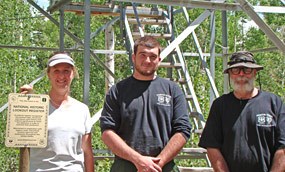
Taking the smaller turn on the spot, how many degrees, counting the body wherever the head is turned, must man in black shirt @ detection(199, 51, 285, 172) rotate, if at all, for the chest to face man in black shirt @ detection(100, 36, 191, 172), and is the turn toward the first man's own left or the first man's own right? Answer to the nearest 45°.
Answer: approximately 90° to the first man's own right

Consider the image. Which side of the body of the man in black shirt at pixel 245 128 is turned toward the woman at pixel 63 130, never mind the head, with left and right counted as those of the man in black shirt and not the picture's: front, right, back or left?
right

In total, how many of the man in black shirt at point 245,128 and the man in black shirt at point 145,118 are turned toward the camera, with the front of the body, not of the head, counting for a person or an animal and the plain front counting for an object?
2

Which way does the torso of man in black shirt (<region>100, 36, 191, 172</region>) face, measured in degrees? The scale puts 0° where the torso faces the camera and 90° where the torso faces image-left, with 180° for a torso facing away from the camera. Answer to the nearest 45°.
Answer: approximately 0°

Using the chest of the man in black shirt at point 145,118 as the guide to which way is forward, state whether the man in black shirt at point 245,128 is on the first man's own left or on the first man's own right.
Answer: on the first man's own left
